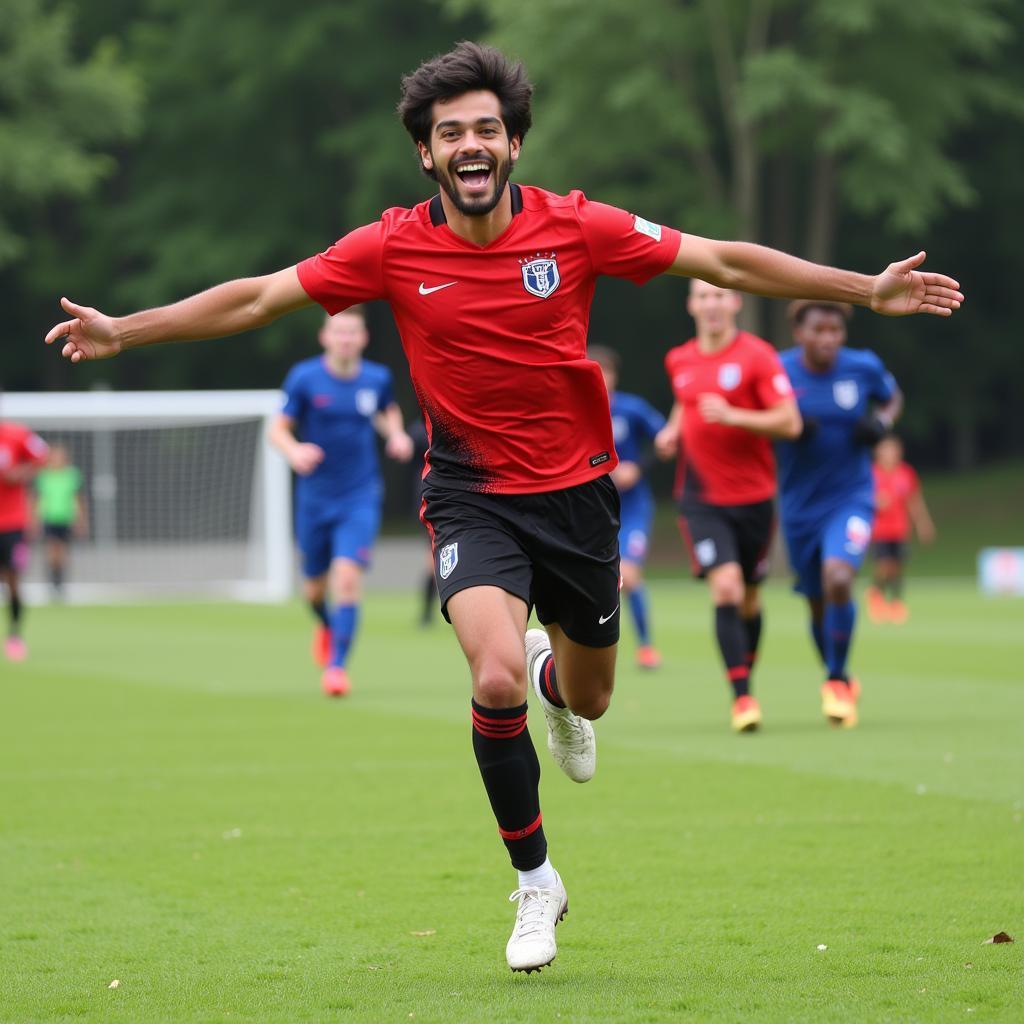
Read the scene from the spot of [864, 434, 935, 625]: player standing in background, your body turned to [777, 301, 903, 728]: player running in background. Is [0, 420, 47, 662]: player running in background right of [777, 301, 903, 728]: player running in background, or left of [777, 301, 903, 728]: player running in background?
right

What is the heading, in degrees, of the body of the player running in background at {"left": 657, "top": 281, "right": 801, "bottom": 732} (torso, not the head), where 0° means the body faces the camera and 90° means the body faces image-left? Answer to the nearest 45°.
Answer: approximately 0°

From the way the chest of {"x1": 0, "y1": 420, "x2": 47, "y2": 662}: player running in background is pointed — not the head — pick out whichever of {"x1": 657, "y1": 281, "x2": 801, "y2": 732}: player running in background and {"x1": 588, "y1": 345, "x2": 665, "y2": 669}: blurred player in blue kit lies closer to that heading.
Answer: the player running in background

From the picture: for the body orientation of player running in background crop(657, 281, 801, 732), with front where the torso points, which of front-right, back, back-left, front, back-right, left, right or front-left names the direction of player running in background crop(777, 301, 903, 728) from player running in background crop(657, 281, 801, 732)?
left

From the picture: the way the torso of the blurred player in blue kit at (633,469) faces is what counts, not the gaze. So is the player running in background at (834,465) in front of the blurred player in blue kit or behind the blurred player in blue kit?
in front

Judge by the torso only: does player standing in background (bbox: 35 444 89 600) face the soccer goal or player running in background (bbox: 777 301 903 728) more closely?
the player running in background
